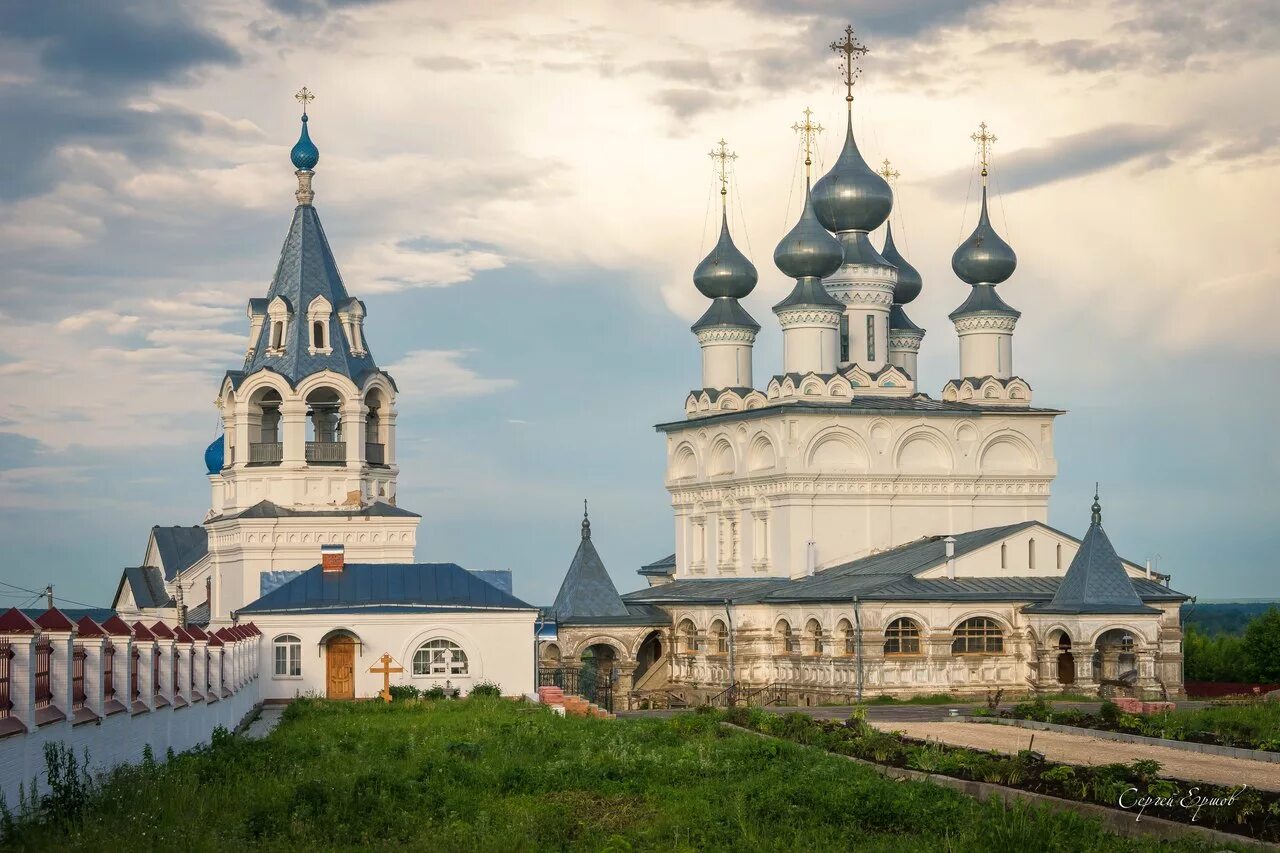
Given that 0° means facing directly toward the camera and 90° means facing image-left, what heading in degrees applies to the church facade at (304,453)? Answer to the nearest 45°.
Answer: approximately 0°

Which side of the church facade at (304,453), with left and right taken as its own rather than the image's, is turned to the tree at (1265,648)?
left
